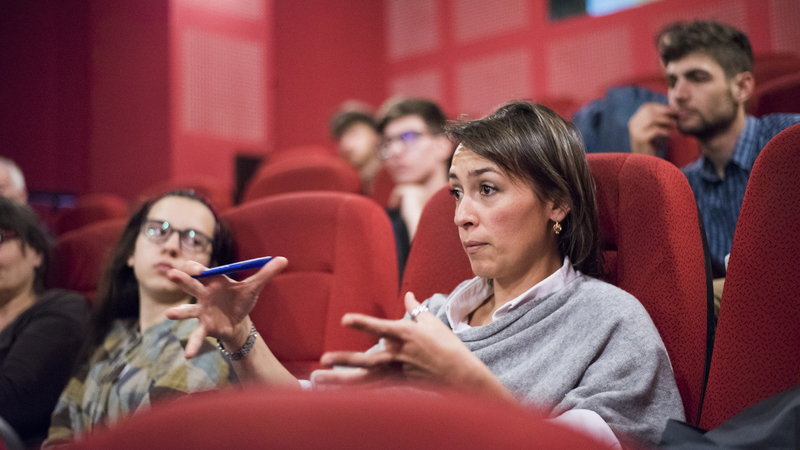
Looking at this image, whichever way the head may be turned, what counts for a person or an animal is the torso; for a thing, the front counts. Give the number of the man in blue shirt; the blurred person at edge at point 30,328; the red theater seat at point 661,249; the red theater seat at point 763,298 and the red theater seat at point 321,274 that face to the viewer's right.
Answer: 0

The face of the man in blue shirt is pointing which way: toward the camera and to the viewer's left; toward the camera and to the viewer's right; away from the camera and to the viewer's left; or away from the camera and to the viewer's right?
toward the camera and to the viewer's left

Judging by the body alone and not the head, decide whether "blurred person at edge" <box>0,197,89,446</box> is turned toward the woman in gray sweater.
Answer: no

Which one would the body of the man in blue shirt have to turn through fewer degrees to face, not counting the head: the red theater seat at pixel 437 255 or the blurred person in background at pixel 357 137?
the red theater seat

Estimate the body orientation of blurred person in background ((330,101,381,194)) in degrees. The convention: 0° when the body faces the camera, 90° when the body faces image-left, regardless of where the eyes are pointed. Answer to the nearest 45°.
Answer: approximately 45°

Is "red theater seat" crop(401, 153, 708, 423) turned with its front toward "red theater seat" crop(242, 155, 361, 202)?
no

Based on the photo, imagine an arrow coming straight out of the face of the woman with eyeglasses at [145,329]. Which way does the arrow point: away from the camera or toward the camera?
toward the camera

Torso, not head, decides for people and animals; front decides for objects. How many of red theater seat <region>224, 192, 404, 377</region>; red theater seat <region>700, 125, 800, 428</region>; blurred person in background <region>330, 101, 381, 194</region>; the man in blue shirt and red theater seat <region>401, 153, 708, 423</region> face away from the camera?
0

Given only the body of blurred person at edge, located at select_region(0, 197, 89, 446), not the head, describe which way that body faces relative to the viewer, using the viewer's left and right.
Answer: facing the viewer and to the left of the viewer

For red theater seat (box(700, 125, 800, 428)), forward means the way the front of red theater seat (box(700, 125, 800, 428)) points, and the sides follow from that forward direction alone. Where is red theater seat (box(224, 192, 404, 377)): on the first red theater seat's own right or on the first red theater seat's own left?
on the first red theater seat's own right

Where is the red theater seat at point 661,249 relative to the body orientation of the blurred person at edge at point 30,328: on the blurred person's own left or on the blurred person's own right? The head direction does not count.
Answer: on the blurred person's own left

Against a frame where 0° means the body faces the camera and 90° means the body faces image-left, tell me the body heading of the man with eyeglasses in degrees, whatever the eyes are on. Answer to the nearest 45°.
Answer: approximately 45°

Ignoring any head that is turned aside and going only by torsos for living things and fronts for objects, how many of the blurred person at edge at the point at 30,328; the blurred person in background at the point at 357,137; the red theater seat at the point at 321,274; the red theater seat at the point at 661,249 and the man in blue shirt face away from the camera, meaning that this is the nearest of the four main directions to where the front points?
0
